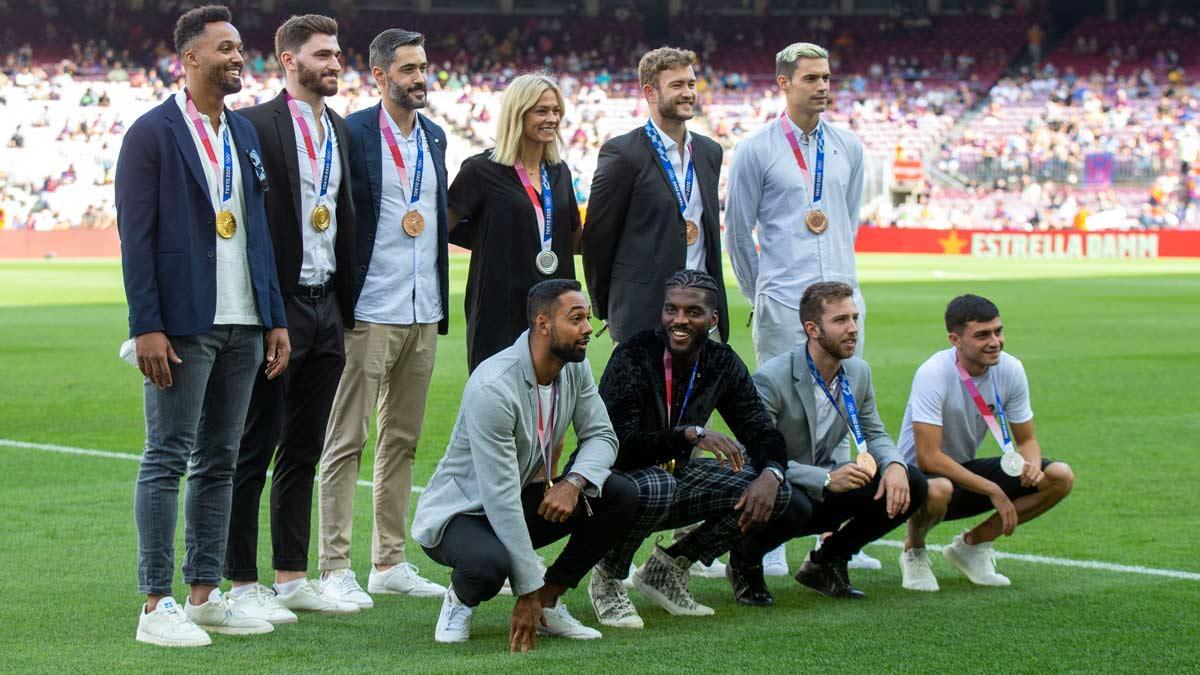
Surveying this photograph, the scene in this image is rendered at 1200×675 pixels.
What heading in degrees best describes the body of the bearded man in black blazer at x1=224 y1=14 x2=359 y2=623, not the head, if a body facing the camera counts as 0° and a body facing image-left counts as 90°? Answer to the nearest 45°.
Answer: approximately 315°

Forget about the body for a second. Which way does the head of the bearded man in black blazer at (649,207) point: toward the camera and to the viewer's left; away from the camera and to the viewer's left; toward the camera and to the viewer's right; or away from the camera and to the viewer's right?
toward the camera and to the viewer's right

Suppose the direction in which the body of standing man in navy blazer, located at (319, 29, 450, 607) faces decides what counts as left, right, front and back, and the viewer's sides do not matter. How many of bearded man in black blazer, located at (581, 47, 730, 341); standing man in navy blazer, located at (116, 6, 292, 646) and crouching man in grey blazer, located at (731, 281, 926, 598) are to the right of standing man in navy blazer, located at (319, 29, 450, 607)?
1

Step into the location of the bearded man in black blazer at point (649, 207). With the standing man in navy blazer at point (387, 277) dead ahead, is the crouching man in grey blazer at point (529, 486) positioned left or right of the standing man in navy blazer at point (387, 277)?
left

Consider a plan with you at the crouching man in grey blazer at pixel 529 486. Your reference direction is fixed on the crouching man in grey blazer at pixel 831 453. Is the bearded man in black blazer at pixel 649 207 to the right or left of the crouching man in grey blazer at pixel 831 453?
left

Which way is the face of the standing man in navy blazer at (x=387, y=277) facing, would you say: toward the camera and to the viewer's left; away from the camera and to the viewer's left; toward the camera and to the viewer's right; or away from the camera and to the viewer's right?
toward the camera and to the viewer's right

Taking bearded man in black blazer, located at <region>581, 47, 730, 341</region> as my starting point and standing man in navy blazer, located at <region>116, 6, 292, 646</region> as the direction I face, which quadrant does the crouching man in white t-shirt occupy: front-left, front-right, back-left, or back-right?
back-left

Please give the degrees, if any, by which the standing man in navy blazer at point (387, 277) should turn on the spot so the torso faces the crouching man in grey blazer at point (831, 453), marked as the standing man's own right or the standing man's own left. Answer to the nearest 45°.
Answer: approximately 45° to the standing man's own left
